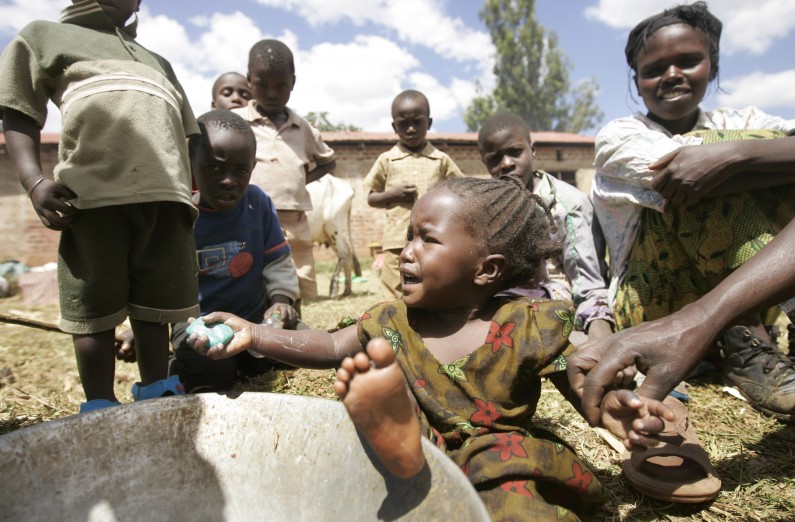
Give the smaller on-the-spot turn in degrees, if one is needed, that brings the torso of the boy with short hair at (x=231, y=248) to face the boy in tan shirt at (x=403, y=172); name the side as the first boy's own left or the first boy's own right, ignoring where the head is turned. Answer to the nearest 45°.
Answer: approximately 135° to the first boy's own left

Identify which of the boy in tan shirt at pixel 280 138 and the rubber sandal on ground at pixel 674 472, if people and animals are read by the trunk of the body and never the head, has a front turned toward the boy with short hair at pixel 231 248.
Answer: the boy in tan shirt

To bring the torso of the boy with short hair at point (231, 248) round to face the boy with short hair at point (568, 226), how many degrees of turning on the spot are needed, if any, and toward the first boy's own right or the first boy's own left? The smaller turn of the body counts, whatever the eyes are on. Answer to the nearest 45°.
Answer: approximately 90° to the first boy's own left

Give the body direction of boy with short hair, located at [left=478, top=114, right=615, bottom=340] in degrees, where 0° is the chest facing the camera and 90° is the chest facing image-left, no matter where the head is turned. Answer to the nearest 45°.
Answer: approximately 45°

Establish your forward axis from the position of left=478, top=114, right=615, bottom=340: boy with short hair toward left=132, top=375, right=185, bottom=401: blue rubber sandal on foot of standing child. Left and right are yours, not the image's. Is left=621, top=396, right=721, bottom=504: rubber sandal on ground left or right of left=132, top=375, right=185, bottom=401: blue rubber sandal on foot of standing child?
left
